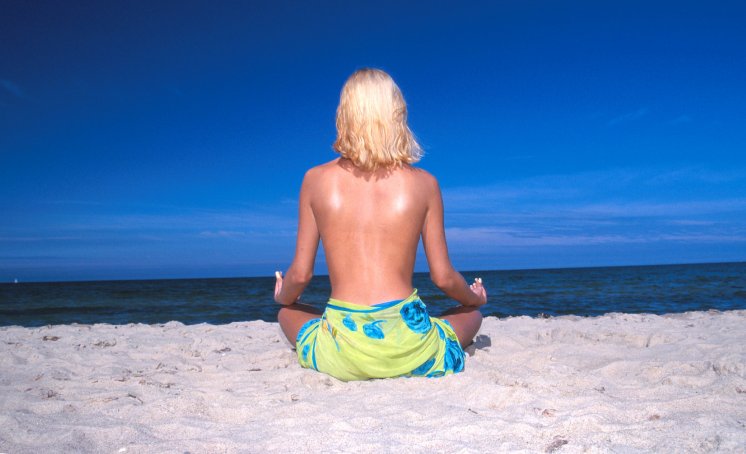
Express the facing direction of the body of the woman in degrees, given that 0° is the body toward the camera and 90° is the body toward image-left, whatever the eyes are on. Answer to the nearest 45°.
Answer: approximately 180°

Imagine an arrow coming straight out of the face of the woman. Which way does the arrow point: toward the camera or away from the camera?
away from the camera
